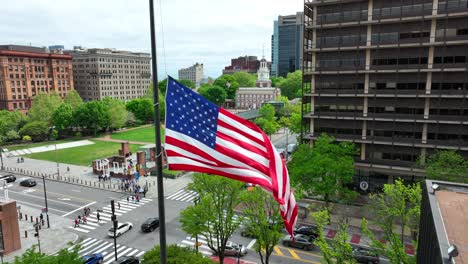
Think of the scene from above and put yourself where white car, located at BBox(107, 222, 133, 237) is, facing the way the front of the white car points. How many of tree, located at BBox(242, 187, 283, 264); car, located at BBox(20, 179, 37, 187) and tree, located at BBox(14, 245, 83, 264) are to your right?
1

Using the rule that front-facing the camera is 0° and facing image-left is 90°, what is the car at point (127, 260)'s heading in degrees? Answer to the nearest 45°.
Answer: approximately 45°
